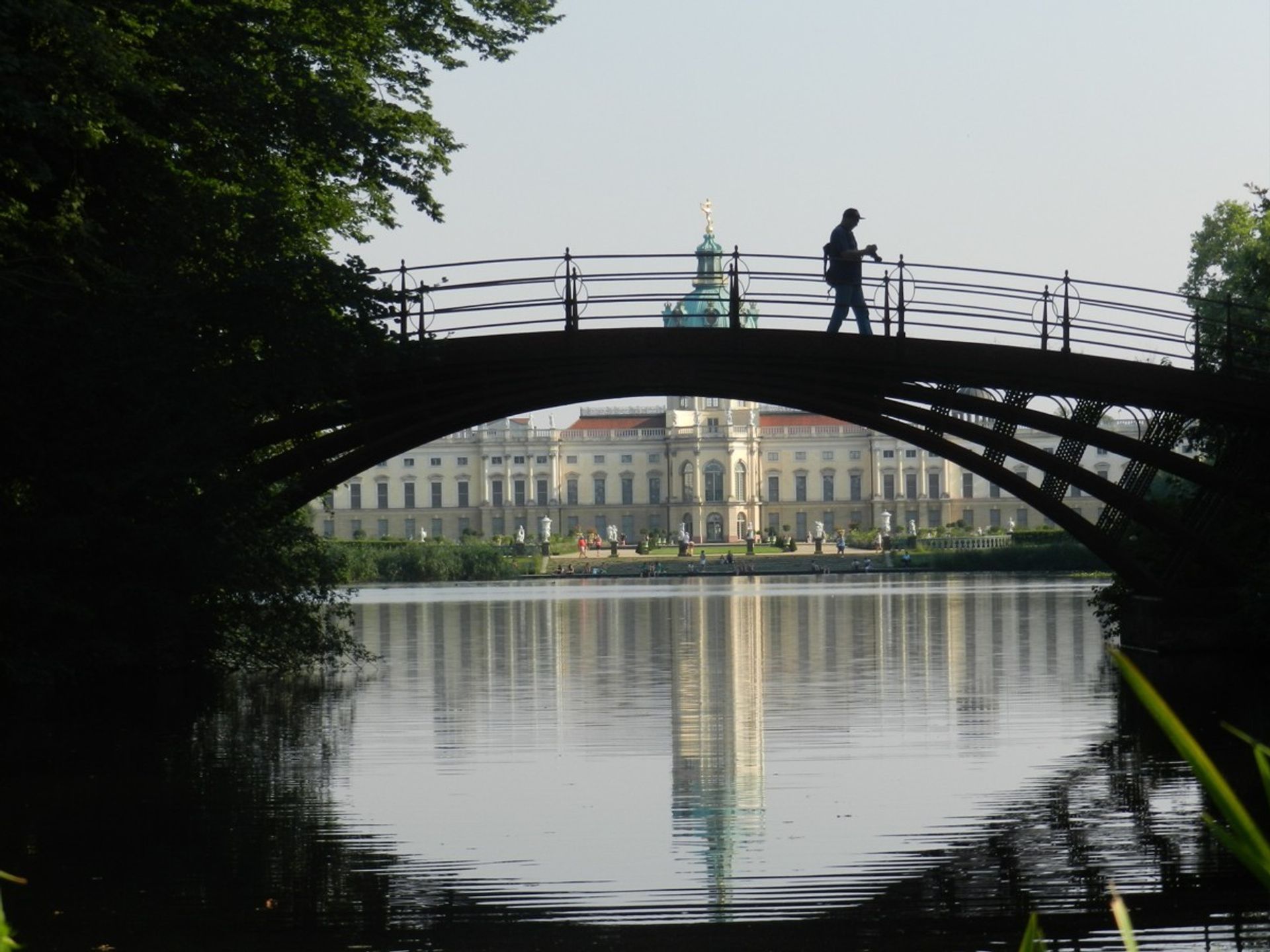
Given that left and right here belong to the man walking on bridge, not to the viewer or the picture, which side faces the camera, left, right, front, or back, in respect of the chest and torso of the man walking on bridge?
right

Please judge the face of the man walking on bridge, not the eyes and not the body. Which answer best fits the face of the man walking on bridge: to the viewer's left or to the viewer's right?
to the viewer's right

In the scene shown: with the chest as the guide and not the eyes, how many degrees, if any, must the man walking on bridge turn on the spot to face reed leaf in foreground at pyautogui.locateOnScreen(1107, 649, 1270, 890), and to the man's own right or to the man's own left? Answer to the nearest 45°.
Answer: approximately 90° to the man's own right
